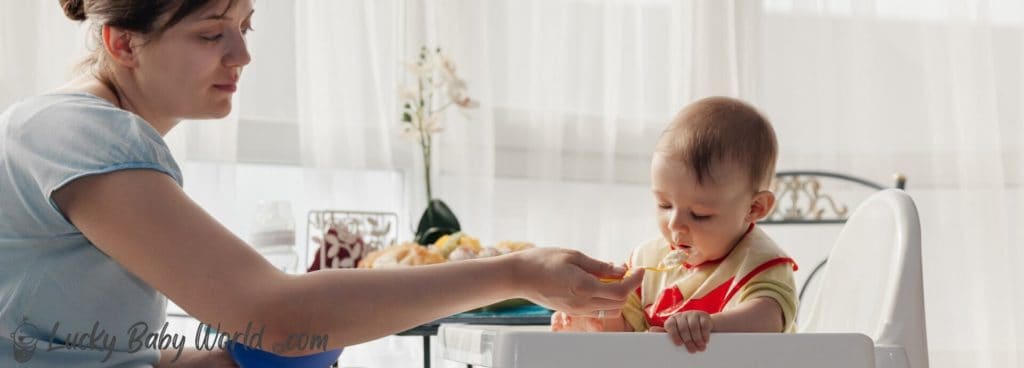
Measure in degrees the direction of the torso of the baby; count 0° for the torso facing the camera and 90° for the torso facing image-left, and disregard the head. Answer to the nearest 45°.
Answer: approximately 45°

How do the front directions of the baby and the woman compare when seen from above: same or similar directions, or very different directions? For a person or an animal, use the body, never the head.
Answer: very different directions

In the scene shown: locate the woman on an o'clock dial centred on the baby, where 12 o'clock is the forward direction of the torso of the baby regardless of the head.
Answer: The woman is roughly at 12 o'clock from the baby.

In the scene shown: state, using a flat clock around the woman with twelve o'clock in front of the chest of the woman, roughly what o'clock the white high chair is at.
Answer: The white high chair is roughly at 12 o'clock from the woman.

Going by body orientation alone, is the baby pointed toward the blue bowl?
yes

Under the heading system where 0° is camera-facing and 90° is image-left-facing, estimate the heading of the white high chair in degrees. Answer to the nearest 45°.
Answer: approximately 90°

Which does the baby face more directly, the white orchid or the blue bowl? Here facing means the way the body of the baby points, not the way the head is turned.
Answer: the blue bowl

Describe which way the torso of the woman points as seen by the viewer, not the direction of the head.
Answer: to the viewer's right

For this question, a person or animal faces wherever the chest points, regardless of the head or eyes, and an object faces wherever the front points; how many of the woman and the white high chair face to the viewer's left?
1

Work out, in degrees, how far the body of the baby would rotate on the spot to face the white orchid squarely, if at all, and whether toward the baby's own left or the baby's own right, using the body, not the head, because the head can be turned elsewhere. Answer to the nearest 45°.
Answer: approximately 90° to the baby's own right

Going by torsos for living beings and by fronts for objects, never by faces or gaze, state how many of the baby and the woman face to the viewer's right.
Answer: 1

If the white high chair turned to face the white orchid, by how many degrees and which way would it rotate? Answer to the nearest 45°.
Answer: approximately 45° to its right
